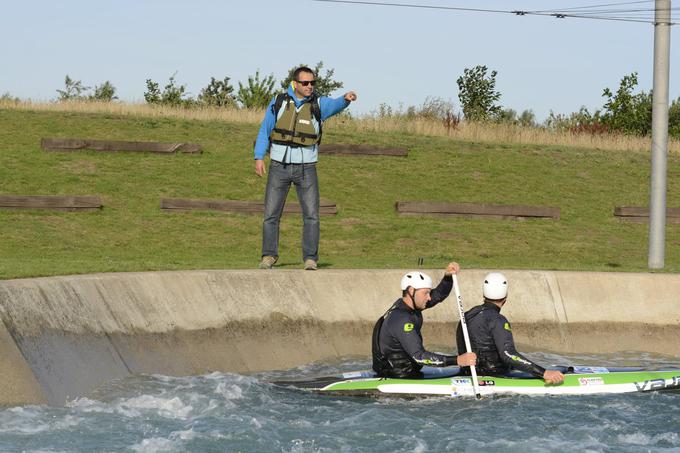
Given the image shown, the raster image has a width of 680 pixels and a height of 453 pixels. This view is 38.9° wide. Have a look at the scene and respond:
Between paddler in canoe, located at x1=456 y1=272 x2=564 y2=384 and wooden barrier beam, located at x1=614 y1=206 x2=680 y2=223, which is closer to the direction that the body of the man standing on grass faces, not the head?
the paddler in canoe

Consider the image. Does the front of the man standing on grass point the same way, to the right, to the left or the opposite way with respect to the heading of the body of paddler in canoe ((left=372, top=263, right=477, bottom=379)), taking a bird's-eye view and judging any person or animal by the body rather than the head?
to the right

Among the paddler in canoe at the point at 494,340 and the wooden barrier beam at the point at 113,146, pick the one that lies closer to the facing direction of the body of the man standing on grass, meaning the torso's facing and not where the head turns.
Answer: the paddler in canoe

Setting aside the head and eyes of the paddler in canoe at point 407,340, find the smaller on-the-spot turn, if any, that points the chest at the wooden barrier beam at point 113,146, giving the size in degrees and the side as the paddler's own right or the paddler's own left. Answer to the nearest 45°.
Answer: approximately 135° to the paddler's own left

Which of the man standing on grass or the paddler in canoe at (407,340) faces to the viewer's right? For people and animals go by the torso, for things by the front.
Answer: the paddler in canoe

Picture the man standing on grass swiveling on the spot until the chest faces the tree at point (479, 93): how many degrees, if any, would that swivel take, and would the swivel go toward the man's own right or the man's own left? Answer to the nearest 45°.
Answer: approximately 180°

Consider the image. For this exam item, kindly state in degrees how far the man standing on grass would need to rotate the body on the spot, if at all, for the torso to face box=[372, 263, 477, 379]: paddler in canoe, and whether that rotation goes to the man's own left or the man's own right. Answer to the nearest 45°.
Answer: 0° — they already face them

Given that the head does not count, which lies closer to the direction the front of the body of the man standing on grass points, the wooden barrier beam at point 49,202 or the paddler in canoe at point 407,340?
the paddler in canoe

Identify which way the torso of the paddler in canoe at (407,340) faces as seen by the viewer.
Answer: to the viewer's right

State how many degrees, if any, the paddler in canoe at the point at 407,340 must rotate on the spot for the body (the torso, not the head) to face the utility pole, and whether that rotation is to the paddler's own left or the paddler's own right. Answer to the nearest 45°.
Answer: approximately 45° to the paddler's own left

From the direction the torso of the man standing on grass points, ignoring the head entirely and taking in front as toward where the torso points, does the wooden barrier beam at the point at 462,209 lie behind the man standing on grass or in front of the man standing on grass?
behind

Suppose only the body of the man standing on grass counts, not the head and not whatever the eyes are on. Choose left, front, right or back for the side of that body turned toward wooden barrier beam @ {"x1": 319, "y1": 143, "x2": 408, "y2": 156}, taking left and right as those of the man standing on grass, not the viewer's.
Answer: back

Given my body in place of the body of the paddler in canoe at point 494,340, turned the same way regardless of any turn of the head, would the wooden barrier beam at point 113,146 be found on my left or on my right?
on my left

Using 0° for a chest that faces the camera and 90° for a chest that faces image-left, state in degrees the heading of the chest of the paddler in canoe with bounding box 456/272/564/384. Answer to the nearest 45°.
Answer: approximately 225°

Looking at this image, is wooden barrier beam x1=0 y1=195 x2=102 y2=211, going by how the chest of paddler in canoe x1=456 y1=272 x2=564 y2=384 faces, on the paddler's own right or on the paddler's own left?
on the paddler's own left
